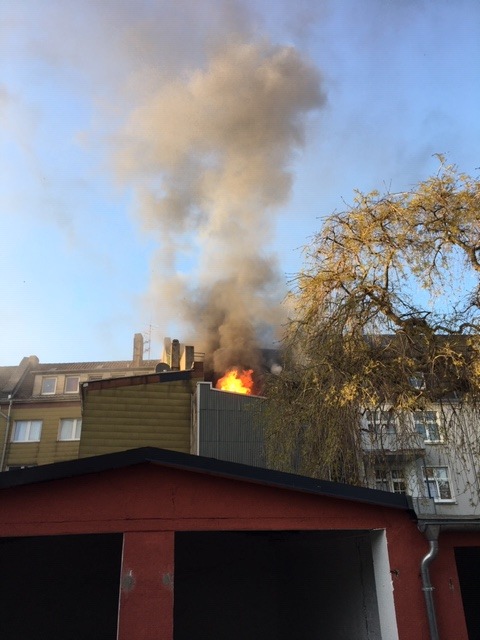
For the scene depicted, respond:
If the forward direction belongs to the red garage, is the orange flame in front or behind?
behind

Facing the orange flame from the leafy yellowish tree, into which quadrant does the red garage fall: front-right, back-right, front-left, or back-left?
back-left

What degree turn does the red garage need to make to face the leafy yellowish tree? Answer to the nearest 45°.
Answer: approximately 135° to its left

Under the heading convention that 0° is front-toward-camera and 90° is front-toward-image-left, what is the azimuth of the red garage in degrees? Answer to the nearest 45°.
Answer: approximately 0°
